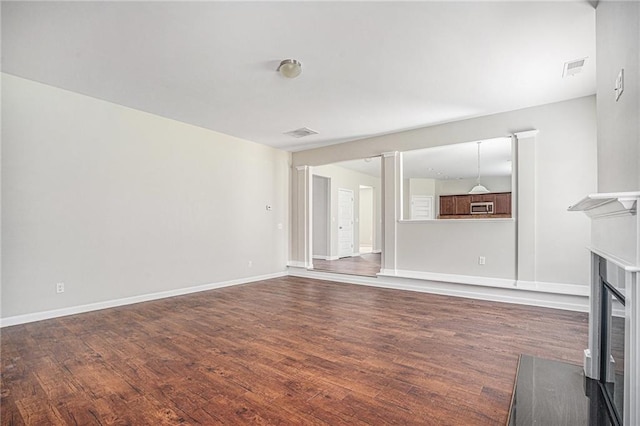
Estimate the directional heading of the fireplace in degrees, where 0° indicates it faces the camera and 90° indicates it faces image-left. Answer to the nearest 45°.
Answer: approximately 90°

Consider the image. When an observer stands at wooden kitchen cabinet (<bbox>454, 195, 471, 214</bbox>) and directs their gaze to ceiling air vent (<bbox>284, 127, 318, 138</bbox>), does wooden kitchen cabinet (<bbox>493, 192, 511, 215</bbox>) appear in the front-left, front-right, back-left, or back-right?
back-left

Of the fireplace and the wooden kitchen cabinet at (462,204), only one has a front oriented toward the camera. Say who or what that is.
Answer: the wooden kitchen cabinet

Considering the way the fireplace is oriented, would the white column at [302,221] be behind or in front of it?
in front

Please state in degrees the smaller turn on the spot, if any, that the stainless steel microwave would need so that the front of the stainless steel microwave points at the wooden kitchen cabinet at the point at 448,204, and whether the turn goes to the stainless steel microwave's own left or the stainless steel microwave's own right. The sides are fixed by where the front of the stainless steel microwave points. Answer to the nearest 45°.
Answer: approximately 90° to the stainless steel microwave's own right

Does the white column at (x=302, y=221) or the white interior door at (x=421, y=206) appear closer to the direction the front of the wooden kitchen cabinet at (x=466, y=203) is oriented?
the white column

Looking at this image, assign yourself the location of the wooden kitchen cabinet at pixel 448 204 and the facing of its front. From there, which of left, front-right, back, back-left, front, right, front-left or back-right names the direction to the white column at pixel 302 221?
front-right

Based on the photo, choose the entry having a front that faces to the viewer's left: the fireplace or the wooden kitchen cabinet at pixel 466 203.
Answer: the fireplace

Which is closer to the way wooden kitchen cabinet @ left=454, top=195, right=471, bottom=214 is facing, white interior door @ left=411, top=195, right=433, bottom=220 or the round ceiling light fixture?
the round ceiling light fixture

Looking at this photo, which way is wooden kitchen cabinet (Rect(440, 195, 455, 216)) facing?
toward the camera

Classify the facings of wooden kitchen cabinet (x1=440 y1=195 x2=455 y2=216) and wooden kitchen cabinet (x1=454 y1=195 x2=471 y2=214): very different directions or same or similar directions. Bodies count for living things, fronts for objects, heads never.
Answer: same or similar directions

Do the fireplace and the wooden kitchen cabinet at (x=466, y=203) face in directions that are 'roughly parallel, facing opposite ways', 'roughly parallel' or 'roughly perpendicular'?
roughly perpendicular

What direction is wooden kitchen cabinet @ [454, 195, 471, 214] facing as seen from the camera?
toward the camera

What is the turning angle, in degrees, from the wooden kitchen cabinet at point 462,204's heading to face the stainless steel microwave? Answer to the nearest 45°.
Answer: approximately 90° to its left
